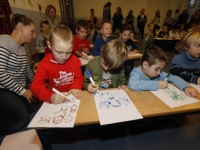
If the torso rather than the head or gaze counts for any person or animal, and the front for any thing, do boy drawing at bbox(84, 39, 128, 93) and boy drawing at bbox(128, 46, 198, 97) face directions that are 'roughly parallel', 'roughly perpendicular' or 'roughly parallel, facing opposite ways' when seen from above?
roughly parallel

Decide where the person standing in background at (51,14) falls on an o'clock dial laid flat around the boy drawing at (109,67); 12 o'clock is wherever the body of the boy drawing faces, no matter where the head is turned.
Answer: The person standing in background is roughly at 5 o'clock from the boy drawing.

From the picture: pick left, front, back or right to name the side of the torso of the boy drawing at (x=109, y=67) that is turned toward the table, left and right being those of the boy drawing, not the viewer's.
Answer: front

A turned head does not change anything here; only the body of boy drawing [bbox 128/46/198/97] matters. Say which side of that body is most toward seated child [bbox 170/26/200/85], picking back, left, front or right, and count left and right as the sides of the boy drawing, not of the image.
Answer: left

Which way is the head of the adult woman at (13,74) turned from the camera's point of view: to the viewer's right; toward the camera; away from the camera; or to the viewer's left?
to the viewer's right

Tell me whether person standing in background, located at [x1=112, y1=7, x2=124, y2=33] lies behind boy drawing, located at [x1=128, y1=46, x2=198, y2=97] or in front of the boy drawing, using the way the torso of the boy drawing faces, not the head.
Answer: behind

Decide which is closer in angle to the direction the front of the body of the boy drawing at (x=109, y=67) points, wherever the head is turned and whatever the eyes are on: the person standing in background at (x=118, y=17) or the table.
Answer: the table

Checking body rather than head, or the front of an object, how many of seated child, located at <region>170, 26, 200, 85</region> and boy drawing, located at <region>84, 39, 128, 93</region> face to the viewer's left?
0

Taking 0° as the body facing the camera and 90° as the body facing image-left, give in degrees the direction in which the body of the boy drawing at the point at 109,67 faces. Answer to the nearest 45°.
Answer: approximately 0°

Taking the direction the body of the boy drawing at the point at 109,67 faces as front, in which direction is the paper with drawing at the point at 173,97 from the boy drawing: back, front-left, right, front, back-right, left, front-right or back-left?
front-left

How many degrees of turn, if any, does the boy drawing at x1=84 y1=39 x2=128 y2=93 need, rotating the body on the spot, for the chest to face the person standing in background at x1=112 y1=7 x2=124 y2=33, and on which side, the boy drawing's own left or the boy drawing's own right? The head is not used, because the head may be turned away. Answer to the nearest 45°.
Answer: approximately 180°

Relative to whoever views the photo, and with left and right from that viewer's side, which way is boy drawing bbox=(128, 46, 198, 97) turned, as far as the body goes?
facing the viewer and to the right of the viewer
